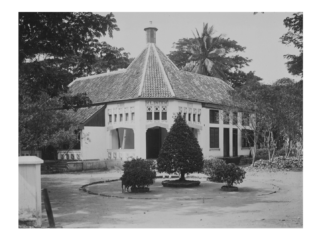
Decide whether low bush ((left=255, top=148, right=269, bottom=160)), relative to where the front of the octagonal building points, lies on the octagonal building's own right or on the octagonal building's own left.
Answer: on the octagonal building's own left

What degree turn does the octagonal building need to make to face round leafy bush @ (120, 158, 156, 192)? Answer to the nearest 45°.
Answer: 0° — it already faces it

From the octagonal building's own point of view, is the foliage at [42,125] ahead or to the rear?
ahead

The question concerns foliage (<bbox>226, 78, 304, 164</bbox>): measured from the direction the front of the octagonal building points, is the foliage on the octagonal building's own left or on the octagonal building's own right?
on the octagonal building's own left

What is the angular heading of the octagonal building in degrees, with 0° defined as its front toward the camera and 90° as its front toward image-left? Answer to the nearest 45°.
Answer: approximately 0°

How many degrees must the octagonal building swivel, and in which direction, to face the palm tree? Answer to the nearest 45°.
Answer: approximately 135° to its left

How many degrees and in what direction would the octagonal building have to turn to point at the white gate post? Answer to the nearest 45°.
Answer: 0° — it already faces it

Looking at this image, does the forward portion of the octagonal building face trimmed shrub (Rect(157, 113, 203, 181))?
yes

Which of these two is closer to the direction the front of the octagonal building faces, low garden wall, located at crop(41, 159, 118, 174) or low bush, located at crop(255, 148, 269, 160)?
the low garden wall
